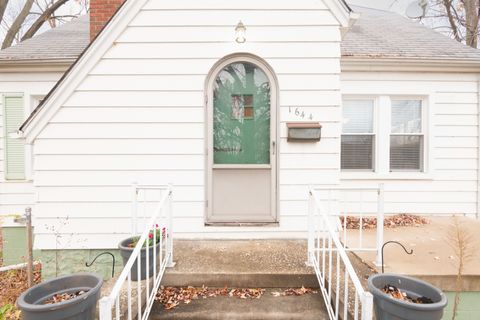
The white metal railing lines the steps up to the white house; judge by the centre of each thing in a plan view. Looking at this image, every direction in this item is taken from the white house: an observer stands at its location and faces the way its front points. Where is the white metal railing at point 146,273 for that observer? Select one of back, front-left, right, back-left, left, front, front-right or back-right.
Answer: front

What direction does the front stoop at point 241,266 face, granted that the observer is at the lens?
facing the viewer

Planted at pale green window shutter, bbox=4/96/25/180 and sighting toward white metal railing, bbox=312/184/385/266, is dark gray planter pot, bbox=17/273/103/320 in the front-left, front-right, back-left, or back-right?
front-right

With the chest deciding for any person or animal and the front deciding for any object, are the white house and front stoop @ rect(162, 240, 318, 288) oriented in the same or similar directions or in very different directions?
same or similar directions

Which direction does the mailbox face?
toward the camera

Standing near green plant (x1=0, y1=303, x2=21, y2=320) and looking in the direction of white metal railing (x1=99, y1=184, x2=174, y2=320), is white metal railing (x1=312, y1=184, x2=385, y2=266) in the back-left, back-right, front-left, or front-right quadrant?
front-left

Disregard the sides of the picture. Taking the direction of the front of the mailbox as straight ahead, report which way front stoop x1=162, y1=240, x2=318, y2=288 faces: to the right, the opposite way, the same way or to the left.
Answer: the same way

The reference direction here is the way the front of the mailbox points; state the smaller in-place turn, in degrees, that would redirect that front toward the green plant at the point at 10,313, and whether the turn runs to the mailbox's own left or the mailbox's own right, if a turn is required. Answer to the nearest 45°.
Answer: approximately 90° to the mailbox's own right
